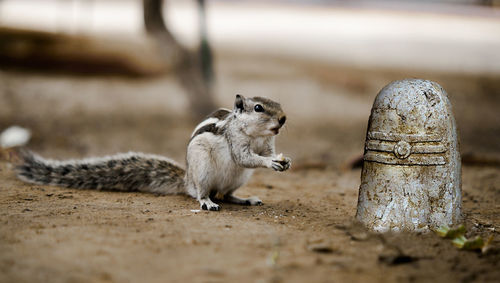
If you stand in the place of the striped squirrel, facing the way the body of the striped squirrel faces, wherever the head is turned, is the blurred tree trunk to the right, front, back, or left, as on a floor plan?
left

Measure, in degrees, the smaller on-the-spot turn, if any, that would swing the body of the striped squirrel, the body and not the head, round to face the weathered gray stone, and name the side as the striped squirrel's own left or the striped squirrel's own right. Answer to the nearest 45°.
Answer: approximately 45° to the striped squirrel's own right

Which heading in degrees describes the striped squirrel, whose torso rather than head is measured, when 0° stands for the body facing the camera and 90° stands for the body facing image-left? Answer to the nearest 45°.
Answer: approximately 270°

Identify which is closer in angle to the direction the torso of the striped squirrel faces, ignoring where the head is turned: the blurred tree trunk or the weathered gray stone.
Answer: the weathered gray stone

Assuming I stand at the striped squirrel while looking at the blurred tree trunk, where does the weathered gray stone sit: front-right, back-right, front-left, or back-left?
back-right
